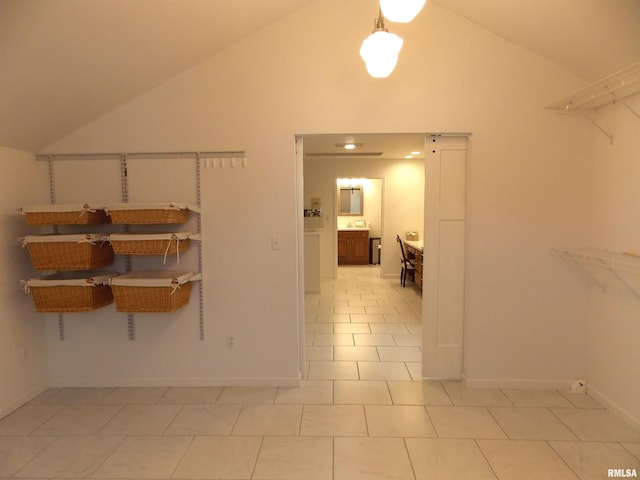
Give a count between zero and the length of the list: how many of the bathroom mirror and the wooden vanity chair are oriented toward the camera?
1

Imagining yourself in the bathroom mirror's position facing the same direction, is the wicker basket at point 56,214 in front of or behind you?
in front

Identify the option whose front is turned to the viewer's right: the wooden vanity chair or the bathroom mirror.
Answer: the wooden vanity chair

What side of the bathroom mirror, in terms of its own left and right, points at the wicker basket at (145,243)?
front

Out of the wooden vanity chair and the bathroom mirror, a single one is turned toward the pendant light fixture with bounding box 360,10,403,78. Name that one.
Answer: the bathroom mirror

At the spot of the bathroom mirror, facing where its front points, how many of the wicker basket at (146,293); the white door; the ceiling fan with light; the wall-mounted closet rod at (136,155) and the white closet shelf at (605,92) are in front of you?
5

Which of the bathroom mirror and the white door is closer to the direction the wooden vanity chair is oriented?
the white door

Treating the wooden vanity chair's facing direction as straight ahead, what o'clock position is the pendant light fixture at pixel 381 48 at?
The pendant light fixture is roughly at 3 o'clock from the wooden vanity chair.

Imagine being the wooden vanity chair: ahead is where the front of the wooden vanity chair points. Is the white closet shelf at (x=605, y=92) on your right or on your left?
on your right

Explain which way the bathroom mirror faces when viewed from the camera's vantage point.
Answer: facing the viewer

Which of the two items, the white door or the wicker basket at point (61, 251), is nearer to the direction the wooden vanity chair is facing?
the white door

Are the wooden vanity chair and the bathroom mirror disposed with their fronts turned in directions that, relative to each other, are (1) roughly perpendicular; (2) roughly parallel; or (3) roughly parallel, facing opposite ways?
roughly perpendicular

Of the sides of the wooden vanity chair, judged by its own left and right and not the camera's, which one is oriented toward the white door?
right

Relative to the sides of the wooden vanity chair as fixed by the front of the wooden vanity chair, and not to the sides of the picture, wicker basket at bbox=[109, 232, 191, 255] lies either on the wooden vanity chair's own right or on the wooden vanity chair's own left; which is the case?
on the wooden vanity chair's own right

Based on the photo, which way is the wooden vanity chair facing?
to the viewer's right

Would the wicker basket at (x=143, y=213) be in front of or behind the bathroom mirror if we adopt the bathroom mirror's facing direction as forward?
in front

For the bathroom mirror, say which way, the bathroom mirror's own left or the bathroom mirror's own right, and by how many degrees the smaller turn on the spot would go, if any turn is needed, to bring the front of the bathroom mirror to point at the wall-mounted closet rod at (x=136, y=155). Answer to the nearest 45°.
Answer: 0° — it already faces it

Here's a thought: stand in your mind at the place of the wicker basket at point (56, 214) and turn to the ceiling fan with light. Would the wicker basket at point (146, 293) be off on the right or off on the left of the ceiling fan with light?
right
